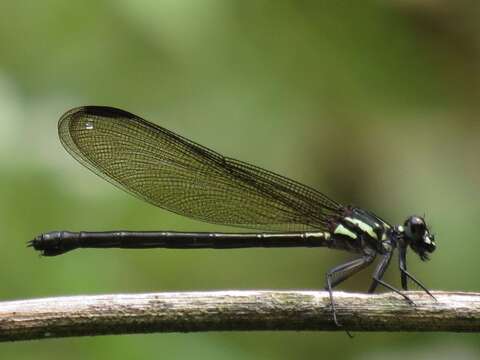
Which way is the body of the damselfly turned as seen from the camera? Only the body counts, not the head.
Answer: to the viewer's right
